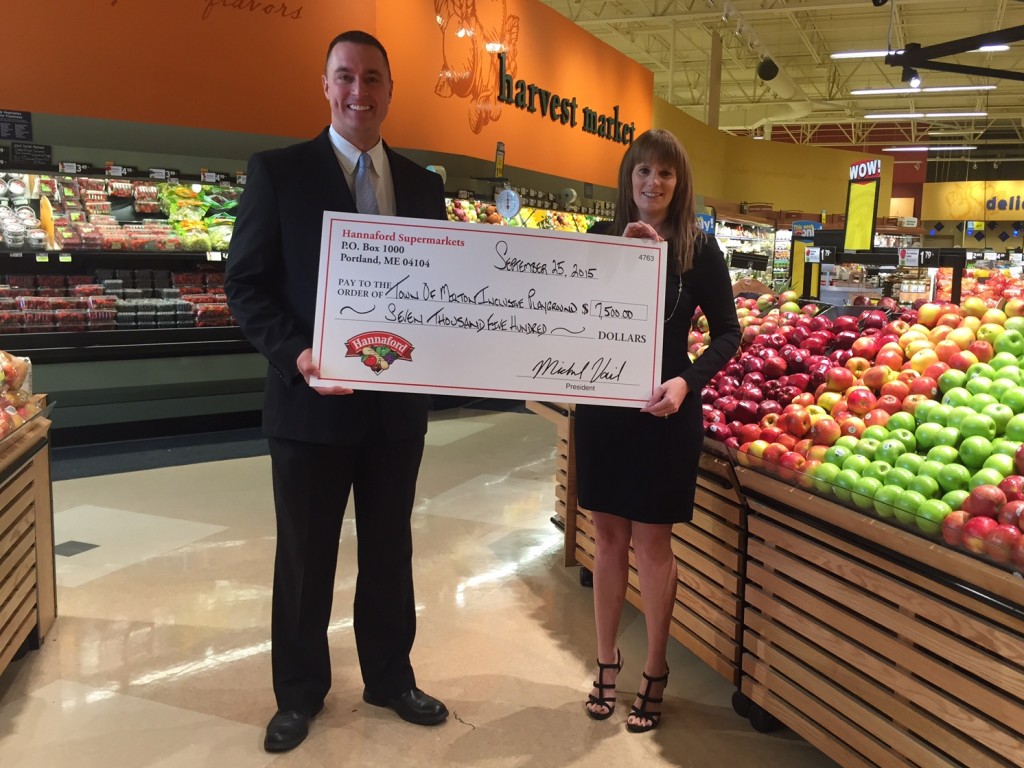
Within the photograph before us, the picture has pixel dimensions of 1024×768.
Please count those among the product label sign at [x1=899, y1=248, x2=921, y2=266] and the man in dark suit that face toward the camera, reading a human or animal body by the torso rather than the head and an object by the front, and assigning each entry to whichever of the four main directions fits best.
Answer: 2

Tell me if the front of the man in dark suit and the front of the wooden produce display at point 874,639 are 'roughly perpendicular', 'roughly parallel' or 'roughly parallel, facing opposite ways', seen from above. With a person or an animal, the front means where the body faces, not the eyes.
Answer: roughly perpendicular

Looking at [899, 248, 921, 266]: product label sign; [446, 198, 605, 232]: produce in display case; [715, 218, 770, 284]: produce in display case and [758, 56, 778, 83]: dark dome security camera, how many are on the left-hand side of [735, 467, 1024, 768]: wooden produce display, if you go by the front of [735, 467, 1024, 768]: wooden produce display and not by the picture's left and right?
0

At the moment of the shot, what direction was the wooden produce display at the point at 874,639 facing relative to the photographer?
facing the viewer and to the left of the viewer

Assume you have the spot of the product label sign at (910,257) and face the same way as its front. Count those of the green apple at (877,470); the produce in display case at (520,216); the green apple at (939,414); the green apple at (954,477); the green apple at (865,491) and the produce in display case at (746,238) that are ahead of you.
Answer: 4

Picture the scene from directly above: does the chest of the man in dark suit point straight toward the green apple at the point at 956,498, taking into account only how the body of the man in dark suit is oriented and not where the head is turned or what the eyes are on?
no

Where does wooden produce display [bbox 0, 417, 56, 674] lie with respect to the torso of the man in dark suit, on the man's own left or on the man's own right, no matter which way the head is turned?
on the man's own right

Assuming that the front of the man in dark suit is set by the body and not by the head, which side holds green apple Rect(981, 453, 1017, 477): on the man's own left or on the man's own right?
on the man's own left

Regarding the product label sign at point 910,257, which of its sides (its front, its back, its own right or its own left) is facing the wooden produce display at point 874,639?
front

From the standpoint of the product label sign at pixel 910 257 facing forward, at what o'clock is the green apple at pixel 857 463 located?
The green apple is roughly at 12 o'clock from the product label sign.

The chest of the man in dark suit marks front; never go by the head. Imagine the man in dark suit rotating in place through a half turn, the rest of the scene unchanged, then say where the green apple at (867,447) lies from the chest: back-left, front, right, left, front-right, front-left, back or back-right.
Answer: right

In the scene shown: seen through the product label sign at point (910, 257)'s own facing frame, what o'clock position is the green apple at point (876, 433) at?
The green apple is roughly at 12 o'clock from the product label sign.

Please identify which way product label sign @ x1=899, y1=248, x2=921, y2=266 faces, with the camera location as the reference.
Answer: facing the viewer

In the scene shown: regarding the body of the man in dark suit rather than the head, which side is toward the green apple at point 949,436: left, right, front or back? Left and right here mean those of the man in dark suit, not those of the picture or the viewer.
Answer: left

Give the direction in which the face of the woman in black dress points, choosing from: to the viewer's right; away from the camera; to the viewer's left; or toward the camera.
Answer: toward the camera
